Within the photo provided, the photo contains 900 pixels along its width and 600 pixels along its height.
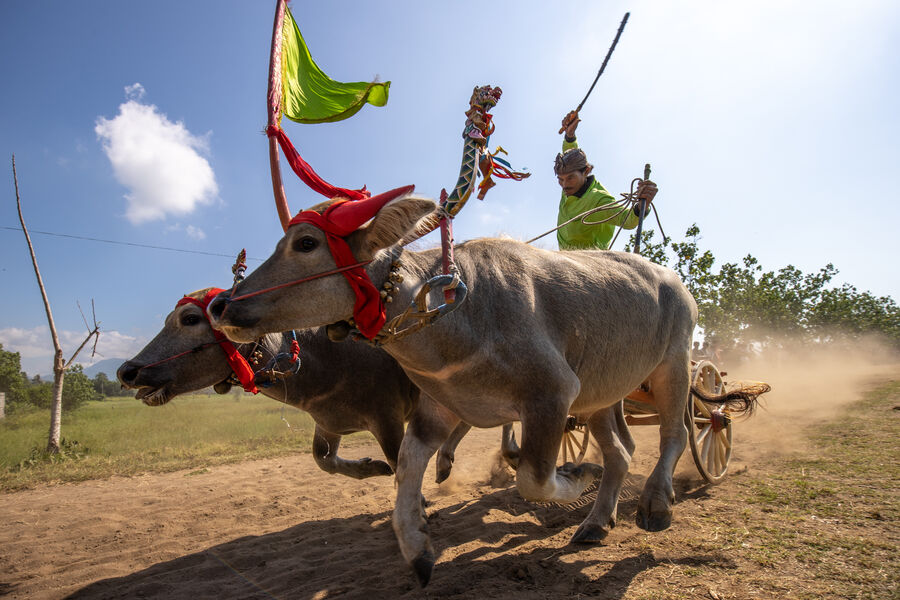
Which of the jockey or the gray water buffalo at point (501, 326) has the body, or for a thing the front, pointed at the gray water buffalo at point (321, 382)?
the jockey

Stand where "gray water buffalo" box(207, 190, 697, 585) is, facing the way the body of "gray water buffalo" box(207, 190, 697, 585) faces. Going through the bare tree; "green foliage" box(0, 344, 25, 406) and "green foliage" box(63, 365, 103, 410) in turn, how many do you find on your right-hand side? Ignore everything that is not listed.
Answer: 3

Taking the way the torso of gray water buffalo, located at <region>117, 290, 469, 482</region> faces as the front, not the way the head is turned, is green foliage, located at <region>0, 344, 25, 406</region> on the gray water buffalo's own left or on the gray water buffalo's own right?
on the gray water buffalo's own right

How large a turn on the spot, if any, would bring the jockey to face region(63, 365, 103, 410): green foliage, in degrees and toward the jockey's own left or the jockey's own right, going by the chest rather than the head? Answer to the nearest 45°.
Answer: approximately 90° to the jockey's own right

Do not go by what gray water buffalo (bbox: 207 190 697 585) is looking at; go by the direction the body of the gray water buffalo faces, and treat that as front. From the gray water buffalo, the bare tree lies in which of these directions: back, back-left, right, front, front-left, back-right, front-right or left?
right

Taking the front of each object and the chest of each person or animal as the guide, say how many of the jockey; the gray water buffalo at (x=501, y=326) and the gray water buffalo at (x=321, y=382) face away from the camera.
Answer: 0

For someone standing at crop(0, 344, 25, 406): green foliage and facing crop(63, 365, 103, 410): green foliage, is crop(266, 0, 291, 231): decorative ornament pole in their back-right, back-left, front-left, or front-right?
front-right

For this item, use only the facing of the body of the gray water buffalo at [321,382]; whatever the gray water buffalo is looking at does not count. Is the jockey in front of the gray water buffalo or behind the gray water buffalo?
behind

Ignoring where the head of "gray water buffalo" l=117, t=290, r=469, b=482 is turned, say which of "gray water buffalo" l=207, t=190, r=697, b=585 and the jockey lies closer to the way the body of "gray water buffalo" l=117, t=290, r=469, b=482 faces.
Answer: the gray water buffalo

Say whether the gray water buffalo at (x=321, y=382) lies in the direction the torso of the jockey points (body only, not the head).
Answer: yes

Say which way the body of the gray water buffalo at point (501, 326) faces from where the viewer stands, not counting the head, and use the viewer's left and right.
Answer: facing the viewer and to the left of the viewer
